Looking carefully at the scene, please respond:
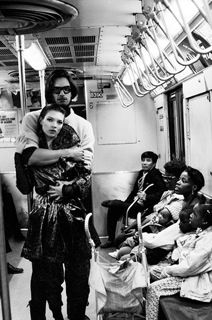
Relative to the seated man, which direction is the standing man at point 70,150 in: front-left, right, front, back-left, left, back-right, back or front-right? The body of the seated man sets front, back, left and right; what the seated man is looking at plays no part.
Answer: front-left

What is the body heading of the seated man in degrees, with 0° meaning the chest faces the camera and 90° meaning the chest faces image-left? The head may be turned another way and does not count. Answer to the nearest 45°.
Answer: approximately 45°

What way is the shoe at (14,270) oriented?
to the viewer's right

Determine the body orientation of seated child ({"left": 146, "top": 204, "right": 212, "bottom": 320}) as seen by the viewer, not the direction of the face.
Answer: to the viewer's left

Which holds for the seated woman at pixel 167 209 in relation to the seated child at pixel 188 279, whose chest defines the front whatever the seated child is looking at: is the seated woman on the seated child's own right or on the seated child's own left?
on the seated child's own right

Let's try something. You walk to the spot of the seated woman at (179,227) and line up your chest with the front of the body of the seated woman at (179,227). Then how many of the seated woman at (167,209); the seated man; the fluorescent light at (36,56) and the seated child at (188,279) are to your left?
1

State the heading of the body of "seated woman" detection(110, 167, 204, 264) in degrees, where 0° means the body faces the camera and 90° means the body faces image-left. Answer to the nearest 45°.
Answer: approximately 90°
